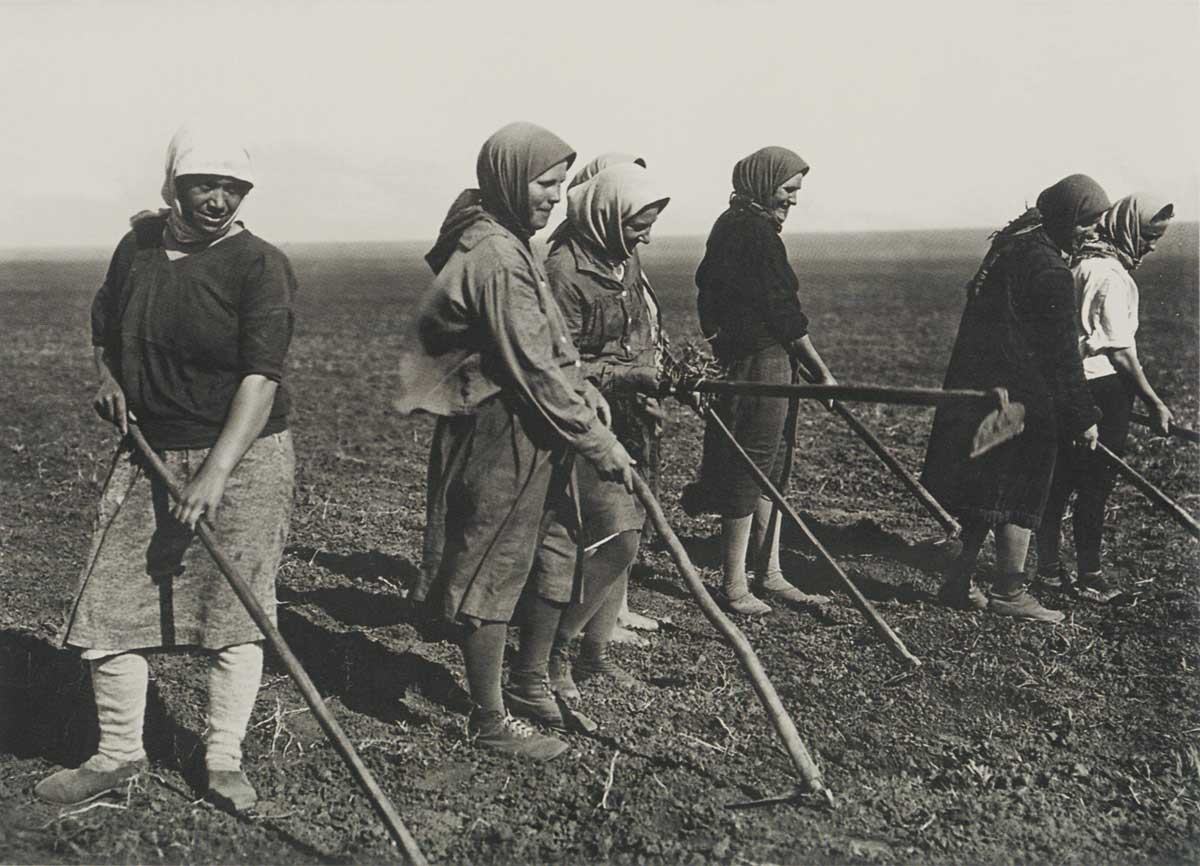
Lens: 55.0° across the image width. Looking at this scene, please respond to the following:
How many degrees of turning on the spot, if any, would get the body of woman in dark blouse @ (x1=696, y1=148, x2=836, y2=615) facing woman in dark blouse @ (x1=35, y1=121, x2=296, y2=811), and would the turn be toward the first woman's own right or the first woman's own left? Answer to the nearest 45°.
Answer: approximately 135° to the first woman's own right

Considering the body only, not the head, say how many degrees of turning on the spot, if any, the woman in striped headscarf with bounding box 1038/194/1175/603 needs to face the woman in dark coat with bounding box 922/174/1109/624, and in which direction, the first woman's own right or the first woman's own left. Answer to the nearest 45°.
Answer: approximately 135° to the first woman's own right

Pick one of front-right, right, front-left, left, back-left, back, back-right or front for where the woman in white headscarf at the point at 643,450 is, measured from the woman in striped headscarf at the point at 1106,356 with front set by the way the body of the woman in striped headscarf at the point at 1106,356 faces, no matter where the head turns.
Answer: back-right

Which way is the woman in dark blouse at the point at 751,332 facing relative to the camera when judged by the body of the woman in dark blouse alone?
to the viewer's right

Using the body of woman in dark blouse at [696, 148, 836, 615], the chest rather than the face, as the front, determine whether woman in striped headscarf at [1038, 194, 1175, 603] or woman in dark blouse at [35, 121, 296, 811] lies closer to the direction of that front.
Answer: the woman in striped headscarf

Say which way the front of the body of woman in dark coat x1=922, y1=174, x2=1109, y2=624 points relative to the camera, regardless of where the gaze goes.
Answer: to the viewer's right

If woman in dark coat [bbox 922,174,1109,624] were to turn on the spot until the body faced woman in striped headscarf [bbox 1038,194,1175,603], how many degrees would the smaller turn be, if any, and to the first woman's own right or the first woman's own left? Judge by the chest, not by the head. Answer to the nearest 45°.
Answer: approximately 45° to the first woman's own left

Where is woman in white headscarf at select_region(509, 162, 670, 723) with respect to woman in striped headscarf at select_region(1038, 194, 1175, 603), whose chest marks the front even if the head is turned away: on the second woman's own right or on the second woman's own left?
on the second woman's own right

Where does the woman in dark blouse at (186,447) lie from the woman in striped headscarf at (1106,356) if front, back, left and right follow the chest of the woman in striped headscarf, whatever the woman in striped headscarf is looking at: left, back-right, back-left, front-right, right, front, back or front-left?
back-right

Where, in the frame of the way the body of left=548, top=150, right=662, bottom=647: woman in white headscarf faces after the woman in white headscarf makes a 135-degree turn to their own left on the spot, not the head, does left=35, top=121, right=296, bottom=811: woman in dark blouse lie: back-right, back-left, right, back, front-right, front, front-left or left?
left

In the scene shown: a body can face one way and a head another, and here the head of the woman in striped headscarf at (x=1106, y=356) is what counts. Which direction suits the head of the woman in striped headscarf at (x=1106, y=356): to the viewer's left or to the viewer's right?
to the viewer's right

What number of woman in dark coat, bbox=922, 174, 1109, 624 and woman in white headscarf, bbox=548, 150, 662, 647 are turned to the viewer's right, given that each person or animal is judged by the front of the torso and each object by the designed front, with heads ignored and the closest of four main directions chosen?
2

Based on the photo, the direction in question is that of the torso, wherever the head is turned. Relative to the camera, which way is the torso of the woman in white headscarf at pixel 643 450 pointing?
to the viewer's right

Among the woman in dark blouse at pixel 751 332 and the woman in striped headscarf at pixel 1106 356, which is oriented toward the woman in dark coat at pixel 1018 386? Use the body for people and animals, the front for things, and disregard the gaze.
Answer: the woman in dark blouse at pixel 751 332

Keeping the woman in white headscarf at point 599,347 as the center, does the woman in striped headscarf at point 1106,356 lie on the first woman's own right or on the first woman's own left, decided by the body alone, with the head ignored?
on the first woman's own left
